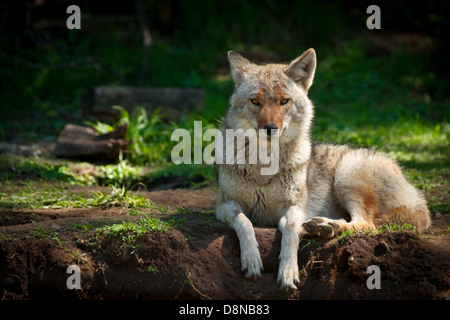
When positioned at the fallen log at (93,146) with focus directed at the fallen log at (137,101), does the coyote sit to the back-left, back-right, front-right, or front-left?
back-right

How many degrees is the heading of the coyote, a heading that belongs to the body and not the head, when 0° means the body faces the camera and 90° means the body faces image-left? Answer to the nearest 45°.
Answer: approximately 45°

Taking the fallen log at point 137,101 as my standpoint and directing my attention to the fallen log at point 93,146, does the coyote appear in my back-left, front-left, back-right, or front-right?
front-left

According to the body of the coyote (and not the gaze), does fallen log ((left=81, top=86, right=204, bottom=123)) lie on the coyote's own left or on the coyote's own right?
on the coyote's own right

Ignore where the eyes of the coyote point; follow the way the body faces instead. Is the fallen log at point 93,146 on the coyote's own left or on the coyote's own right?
on the coyote's own right
